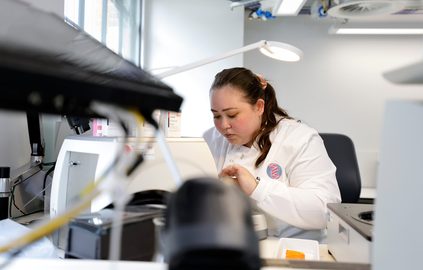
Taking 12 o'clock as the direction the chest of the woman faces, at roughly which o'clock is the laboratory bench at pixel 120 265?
The laboratory bench is roughly at 11 o'clock from the woman.

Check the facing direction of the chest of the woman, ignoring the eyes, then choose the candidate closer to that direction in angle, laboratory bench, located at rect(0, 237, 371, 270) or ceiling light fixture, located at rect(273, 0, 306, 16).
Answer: the laboratory bench

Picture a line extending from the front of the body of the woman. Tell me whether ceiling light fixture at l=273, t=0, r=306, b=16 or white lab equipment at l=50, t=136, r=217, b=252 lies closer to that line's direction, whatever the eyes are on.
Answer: the white lab equipment

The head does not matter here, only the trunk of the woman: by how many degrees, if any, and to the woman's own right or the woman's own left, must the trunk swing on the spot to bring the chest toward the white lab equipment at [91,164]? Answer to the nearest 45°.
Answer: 0° — they already face it

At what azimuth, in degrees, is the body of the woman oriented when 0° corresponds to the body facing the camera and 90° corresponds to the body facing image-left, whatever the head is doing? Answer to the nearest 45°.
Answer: approximately 45°

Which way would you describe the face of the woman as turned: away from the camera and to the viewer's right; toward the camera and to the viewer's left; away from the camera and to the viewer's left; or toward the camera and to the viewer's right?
toward the camera and to the viewer's left

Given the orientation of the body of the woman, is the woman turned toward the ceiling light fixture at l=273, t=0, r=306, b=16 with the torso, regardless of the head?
no
